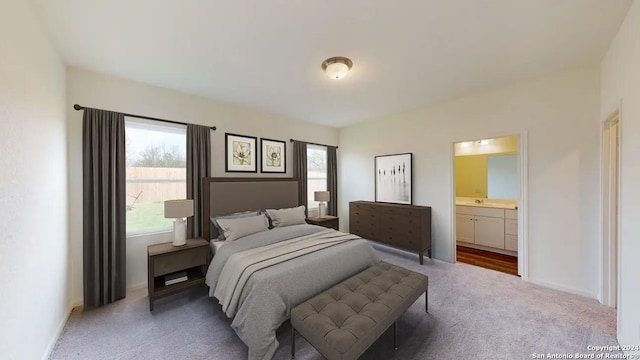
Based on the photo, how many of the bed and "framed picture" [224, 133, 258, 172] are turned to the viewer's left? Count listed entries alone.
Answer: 0

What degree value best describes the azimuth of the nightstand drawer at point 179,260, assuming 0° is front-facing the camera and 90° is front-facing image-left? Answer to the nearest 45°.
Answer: approximately 315°

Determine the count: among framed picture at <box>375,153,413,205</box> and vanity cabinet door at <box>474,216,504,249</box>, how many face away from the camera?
0

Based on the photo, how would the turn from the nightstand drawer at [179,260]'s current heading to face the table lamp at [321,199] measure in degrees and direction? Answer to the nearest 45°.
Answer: approximately 45° to its left

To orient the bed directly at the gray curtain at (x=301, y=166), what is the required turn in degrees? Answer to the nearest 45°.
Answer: approximately 135° to its left

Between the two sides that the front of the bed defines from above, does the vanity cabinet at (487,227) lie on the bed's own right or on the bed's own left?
on the bed's own left

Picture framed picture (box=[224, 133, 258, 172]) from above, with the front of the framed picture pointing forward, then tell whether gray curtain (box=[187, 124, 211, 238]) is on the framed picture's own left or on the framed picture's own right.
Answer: on the framed picture's own right
